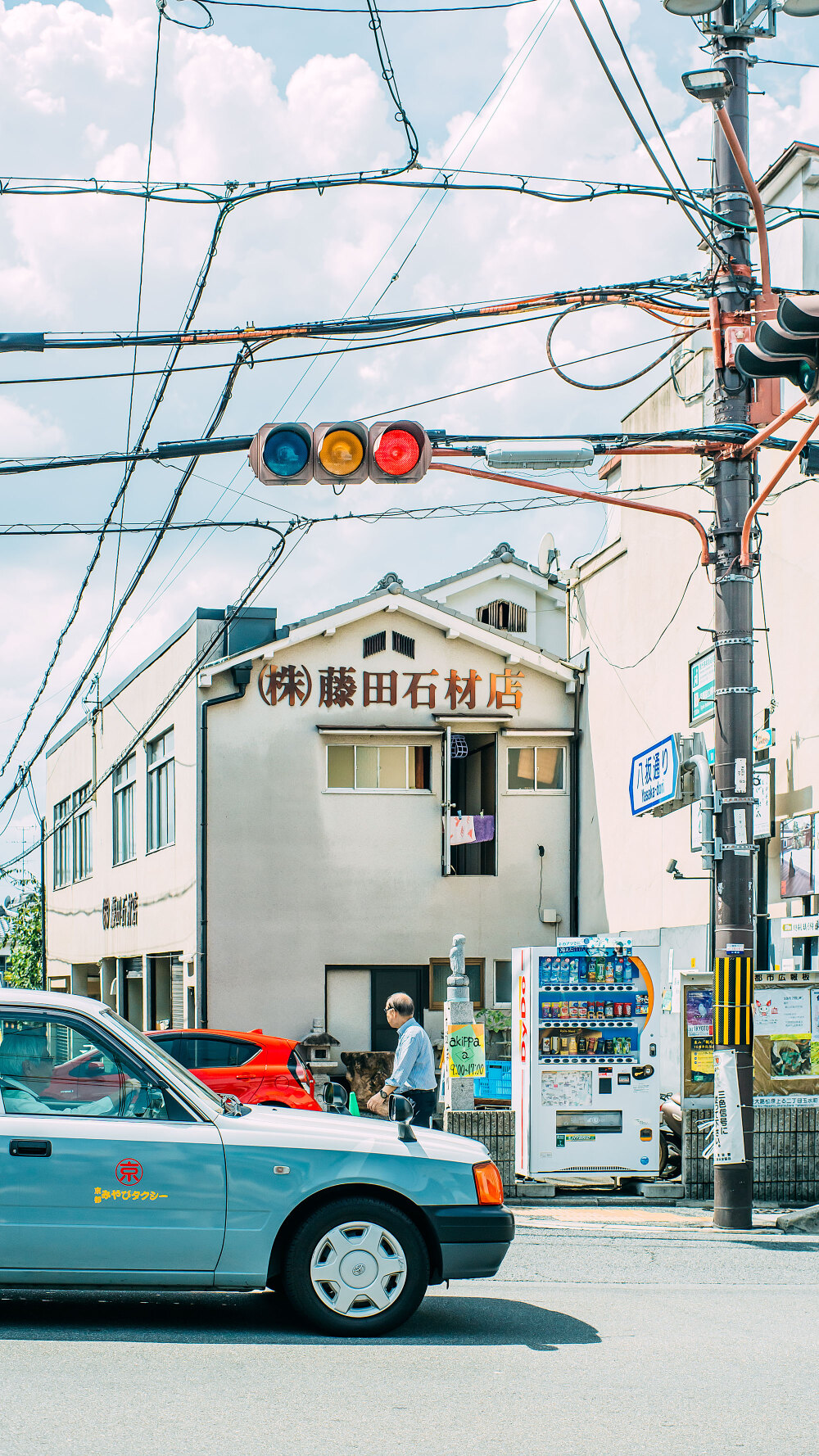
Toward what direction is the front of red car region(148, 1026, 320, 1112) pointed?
to the viewer's left

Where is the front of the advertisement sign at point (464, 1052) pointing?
toward the camera

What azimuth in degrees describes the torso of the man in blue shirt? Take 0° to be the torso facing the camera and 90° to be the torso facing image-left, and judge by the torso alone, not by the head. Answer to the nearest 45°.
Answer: approximately 90°

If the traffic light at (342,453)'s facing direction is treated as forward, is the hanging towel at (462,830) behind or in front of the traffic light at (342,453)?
behind

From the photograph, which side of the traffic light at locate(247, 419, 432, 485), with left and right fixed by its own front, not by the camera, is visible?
front

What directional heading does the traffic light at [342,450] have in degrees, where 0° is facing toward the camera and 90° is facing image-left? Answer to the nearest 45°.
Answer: approximately 0°

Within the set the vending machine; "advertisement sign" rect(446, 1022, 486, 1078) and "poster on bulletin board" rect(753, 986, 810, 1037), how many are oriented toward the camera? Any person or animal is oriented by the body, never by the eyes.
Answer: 3

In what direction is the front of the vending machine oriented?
toward the camera

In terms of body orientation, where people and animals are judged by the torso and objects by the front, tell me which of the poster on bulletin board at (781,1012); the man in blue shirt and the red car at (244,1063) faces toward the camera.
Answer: the poster on bulletin board
